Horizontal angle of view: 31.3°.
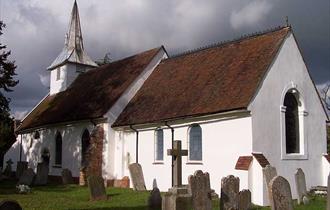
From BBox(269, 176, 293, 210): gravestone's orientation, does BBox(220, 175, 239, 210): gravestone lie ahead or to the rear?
to the rear

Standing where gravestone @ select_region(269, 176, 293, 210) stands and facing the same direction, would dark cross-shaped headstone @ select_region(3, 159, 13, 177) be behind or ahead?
behind

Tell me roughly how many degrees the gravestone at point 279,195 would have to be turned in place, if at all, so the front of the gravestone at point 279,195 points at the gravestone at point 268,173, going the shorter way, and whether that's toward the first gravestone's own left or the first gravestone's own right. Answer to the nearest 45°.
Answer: approximately 135° to the first gravestone's own left
